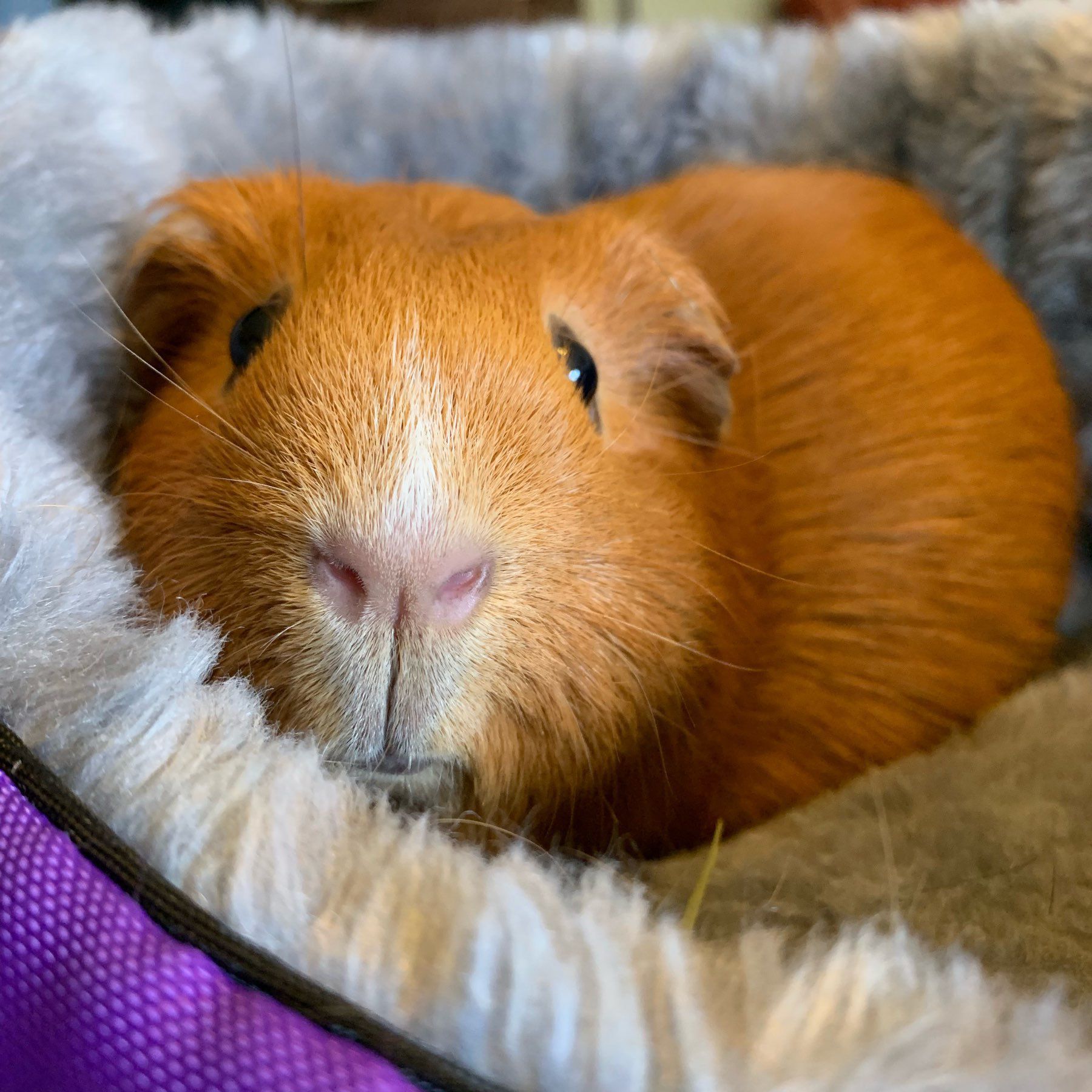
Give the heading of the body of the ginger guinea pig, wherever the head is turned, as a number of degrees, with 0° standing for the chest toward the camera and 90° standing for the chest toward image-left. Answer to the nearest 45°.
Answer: approximately 45°
